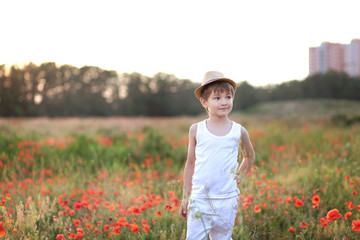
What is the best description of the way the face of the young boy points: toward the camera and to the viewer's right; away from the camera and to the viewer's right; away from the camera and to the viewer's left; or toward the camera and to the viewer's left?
toward the camera and to the viewer's right

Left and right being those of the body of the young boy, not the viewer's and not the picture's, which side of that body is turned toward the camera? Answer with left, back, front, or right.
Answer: front
